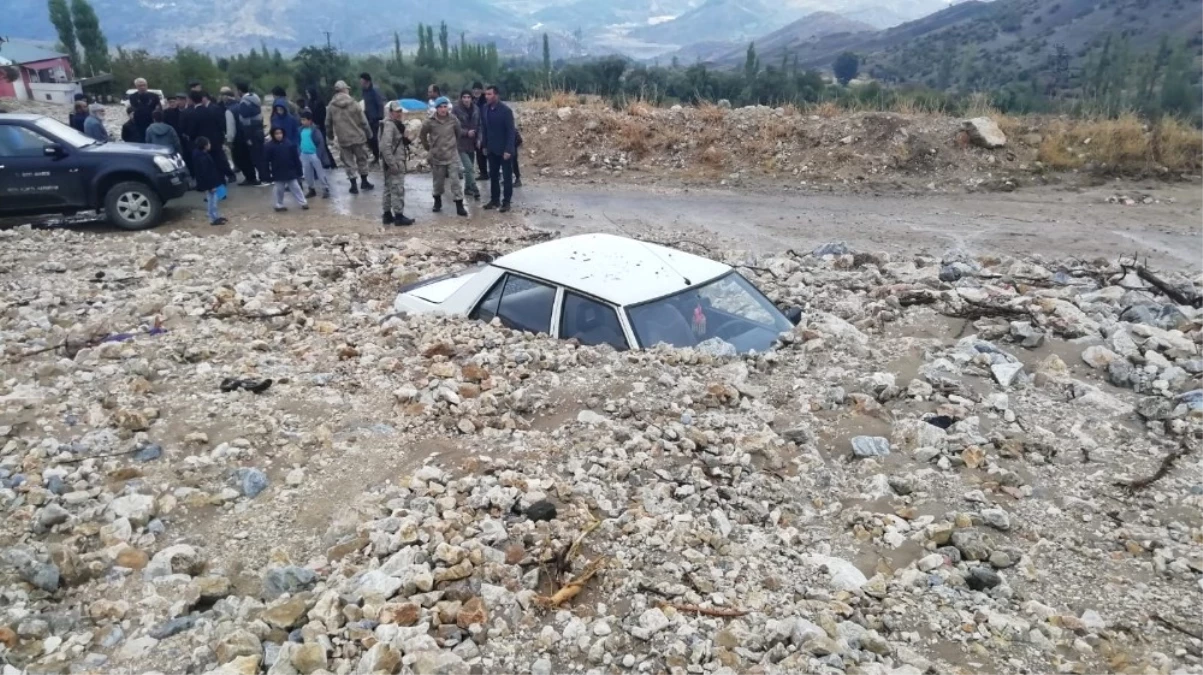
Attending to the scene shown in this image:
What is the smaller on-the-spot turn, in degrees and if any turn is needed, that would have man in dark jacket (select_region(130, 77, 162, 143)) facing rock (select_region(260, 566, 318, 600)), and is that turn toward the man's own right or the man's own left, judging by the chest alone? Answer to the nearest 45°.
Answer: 0° — they already face it

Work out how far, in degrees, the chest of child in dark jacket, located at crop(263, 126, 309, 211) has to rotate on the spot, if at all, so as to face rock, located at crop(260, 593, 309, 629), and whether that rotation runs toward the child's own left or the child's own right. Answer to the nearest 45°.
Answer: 0° — they already face it

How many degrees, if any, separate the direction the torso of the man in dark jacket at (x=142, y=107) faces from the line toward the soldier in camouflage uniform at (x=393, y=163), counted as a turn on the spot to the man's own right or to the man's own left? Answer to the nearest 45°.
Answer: approximately 45° to the man's own left

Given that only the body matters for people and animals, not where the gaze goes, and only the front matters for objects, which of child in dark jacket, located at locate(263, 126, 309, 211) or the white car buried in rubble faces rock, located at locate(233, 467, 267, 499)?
the child in dark jacket

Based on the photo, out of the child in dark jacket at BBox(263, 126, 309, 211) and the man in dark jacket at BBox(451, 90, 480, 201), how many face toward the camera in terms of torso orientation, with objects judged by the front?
2

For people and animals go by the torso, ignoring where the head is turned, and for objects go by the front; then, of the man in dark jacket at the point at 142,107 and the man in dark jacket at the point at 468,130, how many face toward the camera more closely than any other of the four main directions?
2

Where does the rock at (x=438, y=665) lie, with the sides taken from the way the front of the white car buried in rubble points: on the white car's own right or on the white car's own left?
on the white car's own right

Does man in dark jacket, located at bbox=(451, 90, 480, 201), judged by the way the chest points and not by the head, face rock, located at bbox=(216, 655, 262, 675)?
yes

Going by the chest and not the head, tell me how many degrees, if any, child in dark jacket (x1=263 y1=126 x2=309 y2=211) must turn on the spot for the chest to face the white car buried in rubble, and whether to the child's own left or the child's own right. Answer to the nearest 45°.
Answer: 0° — they already face it

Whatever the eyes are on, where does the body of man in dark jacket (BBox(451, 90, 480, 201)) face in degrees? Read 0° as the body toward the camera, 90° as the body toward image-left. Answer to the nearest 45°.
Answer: approximately 0°
